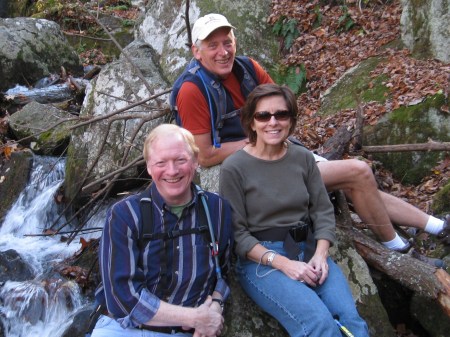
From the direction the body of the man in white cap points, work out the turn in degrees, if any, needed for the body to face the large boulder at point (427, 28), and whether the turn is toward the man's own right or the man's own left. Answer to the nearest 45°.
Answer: approximately 90° to the man's own left

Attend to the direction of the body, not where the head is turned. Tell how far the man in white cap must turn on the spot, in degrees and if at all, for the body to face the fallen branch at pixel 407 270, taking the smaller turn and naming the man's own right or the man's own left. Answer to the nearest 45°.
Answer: approximately 45° to the man's own left

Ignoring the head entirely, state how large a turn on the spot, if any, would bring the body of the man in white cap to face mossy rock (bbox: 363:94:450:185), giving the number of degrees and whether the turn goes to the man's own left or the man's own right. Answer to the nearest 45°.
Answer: approximately 90° to the man's own left

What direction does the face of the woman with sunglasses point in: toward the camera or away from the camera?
toward the camera

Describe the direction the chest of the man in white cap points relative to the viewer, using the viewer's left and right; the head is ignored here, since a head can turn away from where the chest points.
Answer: facing the viewer and to the right of the viewer

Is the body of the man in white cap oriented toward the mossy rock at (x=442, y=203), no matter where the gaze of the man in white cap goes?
no

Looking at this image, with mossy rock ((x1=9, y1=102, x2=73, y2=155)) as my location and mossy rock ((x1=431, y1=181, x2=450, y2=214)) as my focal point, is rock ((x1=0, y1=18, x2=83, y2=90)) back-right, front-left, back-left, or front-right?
back-left

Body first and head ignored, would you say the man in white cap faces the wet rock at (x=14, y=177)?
no

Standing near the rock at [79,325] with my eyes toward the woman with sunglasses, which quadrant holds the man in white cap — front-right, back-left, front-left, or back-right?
front-left
